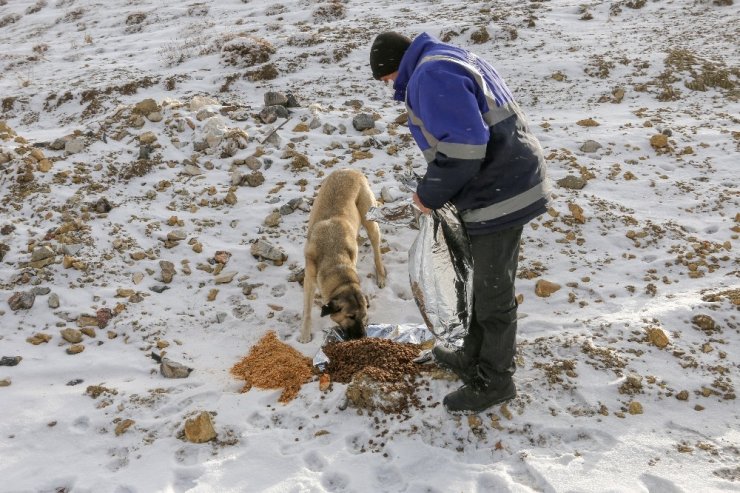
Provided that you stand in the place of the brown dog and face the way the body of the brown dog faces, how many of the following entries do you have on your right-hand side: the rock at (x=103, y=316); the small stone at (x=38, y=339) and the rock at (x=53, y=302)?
3

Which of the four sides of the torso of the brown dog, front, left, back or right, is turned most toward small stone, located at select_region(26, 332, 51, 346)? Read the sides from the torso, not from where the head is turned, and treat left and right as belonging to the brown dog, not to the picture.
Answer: right

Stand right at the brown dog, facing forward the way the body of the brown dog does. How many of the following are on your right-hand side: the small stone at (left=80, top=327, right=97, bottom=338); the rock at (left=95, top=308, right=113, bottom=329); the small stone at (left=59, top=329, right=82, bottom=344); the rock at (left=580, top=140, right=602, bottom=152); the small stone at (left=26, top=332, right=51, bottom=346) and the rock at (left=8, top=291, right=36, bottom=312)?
5

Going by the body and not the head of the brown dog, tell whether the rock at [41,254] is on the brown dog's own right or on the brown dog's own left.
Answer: on the brown dog's own right

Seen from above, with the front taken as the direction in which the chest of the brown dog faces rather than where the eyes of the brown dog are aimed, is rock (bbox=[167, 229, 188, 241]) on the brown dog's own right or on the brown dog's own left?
on the brown dog's own right

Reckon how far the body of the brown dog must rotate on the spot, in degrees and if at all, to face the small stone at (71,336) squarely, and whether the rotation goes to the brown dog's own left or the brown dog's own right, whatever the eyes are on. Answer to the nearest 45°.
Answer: approximately 90° to the brown dog's own right

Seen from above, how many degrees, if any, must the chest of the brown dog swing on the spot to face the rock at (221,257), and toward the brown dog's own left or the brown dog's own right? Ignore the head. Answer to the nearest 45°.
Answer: approximately 135° to the brown dog's own right

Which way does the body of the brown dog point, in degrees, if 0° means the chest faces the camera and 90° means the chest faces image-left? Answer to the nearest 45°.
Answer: approximately 0°

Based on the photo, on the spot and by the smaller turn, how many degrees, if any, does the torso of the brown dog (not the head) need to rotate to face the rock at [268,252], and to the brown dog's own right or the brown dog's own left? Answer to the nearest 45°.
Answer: approximately 135° to the brown dog's own right

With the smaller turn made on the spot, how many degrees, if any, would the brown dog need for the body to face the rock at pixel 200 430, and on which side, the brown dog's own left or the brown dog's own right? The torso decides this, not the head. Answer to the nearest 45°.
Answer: approximately 45° to the brown dog's own right

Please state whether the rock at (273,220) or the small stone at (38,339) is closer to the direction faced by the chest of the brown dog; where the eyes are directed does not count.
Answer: the small stone

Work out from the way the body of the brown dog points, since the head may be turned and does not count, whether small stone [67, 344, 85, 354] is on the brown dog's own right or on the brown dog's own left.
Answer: on the brown dog's own right

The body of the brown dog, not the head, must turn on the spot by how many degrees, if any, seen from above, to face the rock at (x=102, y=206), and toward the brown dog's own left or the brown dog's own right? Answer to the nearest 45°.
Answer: approximately 135° to the brown dog's own right

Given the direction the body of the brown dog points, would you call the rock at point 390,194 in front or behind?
behind
